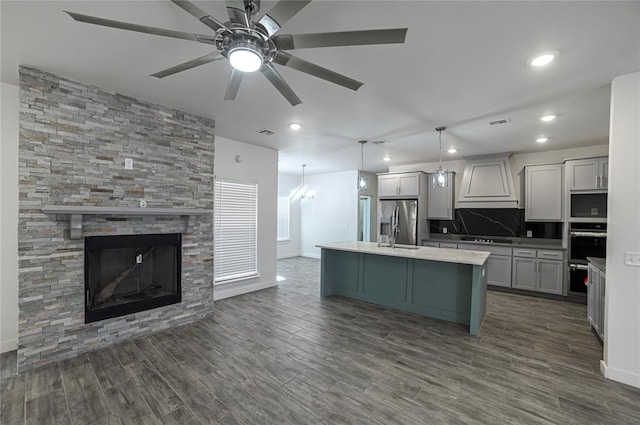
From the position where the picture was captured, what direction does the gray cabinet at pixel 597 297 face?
facing to the left of the viewer

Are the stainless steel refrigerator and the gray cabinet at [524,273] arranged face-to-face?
no

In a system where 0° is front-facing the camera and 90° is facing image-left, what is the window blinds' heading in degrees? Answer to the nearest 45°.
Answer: approximately 315°

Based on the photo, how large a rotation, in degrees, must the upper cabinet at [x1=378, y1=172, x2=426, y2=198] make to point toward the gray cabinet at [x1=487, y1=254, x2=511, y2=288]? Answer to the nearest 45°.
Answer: approximately 90° to its left

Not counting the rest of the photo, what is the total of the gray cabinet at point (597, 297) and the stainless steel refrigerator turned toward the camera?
1

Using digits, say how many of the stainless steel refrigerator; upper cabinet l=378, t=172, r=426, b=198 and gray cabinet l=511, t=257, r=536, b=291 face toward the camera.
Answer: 3

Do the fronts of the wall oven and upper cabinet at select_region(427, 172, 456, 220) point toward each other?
no

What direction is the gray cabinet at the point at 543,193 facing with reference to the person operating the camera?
facing the viewer

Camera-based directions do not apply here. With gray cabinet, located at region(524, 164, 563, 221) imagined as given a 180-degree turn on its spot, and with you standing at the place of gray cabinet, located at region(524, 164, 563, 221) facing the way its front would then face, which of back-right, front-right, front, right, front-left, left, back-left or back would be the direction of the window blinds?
back-left

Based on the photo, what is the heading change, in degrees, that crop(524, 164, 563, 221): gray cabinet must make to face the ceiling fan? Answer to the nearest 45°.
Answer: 0° — it already faces it

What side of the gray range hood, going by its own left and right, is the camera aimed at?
front

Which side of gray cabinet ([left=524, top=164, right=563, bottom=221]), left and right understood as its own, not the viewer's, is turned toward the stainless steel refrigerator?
right

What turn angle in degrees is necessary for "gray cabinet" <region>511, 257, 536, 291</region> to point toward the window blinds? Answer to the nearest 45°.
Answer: approximately 45° to its right

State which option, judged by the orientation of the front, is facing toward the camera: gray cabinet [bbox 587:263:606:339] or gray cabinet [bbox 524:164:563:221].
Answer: gray cabinet [bbox 524:164:563:221]

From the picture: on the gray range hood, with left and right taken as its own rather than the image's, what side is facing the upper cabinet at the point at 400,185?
right

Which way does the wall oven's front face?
toward the camera

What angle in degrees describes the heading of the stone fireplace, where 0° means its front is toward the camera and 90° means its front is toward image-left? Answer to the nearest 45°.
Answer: approximately 315°

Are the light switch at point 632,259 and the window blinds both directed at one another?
no

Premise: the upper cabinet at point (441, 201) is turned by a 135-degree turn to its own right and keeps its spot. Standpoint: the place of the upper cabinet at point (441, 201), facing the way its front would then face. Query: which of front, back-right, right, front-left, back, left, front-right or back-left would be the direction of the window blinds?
left

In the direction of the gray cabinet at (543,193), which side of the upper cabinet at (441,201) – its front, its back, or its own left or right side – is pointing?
left
